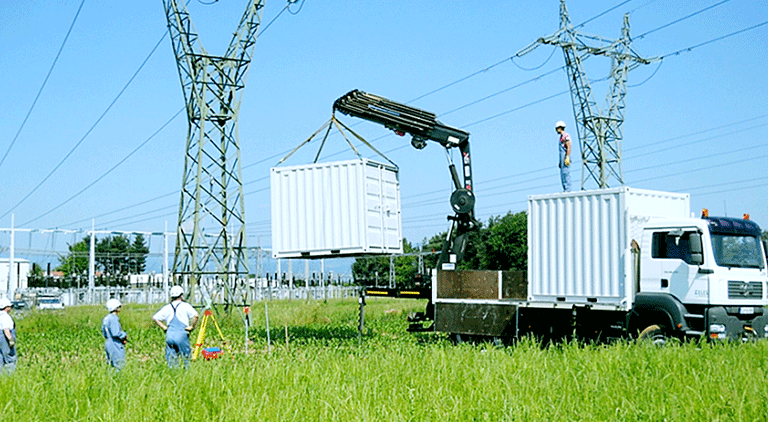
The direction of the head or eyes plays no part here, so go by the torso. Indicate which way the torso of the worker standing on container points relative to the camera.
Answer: to the viewer's left

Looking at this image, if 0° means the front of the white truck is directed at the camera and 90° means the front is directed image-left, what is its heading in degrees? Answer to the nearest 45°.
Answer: approximately 315°

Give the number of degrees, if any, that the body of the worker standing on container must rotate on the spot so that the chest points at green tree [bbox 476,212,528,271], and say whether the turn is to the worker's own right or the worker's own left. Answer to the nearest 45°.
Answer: approximately 90° to the worker's own right

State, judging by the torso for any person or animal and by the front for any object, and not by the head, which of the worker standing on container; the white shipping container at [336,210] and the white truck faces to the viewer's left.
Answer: the worker standing on container

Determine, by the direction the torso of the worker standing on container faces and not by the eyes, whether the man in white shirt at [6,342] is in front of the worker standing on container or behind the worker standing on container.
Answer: in front

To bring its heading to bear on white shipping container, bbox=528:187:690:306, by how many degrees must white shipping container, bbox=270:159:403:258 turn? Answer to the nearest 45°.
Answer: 0° — it already faces it

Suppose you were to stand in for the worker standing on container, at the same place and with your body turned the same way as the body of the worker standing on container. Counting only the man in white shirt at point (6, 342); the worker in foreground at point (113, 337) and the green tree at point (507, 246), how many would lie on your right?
1

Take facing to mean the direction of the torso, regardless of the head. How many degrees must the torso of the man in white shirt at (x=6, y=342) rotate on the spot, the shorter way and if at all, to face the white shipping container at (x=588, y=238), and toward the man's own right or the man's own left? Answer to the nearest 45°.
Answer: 0° — they already face it

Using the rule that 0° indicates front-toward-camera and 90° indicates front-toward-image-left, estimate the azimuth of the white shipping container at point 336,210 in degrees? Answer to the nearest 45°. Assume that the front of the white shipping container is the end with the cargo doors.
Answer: approximately 315°

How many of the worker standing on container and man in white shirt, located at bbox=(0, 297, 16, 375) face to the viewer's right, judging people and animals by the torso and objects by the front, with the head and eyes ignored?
1

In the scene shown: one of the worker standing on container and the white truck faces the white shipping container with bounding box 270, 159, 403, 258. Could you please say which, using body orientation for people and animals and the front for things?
the worker standing on container

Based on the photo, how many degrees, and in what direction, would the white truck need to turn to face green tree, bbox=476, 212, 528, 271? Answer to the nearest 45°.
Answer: approximately 135° to its left

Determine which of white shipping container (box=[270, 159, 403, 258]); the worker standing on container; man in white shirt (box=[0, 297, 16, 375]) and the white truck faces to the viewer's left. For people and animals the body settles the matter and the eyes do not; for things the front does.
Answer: the worker standing on container

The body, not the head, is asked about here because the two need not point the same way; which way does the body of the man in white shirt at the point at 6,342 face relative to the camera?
to the viewer's right

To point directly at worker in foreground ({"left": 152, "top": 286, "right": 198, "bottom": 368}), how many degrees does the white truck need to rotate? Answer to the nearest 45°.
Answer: approximately 90° to its right
